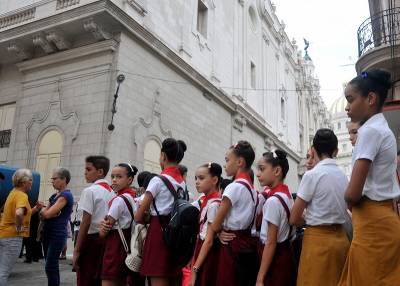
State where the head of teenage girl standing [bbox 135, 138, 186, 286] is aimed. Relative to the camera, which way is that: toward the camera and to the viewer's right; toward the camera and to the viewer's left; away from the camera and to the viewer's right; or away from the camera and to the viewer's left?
away from the camera and to the viewer's left

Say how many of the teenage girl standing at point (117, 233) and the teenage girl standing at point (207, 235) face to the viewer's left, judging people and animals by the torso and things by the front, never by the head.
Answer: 2

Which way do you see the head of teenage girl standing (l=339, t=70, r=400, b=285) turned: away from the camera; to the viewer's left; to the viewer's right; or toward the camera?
to the viewer's left

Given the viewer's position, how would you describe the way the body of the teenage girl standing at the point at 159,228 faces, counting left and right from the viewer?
facing away from the viewer and to the left of the viewer

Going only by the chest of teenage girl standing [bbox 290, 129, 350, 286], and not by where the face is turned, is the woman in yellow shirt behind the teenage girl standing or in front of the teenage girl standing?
in front

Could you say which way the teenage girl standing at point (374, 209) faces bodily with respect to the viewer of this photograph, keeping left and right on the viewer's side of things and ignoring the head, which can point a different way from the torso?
facing to the left of the viewer

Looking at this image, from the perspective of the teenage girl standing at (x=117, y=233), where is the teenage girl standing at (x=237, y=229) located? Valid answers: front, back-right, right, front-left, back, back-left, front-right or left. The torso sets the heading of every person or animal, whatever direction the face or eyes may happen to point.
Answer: back-left

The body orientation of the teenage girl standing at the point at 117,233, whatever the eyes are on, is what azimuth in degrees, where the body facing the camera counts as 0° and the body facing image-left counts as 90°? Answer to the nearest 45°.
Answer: approximately 90°

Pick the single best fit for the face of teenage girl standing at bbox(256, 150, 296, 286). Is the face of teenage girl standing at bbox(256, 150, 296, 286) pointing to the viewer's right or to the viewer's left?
to the viewer's left

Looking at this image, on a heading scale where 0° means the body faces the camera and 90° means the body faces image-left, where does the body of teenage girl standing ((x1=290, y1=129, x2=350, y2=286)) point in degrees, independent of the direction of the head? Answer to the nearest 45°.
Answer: approximately 135°

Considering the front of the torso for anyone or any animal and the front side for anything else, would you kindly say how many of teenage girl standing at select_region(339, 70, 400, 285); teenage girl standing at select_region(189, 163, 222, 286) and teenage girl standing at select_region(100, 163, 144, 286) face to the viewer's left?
3
